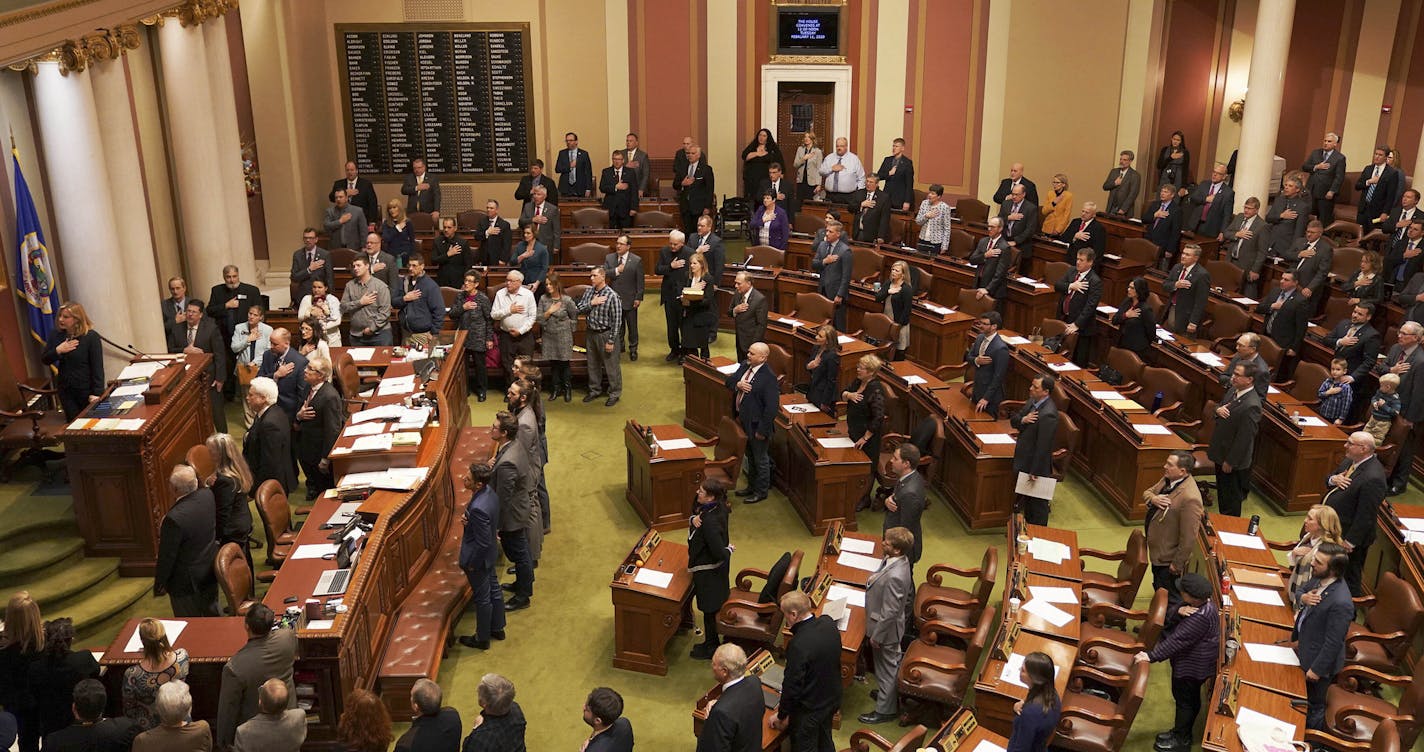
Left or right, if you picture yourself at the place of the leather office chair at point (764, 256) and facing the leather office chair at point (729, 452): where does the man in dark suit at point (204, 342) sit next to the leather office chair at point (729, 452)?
right

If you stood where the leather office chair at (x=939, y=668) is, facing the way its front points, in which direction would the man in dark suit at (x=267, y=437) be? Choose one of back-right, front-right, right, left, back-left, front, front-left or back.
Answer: front

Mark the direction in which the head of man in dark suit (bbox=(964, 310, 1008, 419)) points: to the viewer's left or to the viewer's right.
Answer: to the viewer's left

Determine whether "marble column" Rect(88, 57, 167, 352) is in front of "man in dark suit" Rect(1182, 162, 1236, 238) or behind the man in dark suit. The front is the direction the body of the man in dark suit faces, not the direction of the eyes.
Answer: in front

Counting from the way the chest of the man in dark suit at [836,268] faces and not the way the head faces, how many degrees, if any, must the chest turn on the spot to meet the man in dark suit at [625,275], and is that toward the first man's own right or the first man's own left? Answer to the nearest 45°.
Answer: approximately 45° to the first man's own right

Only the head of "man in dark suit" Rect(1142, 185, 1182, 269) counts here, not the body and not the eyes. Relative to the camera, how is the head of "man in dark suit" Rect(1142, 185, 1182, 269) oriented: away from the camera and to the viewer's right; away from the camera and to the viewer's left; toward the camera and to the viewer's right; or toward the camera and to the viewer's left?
toward the camera and to the viewer's left

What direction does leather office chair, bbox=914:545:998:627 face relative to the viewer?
to the viewer's left

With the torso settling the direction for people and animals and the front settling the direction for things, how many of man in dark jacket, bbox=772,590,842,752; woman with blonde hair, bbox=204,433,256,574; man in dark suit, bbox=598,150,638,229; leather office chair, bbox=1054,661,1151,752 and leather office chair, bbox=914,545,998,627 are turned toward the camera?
1

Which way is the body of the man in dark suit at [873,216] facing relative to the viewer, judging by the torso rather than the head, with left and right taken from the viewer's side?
facing the viewer and to the left of the viewer

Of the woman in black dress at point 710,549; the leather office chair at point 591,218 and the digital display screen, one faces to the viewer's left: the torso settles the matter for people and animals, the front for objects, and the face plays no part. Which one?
the woman in black dress

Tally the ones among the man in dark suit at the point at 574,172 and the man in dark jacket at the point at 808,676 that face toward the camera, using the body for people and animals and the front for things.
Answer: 1

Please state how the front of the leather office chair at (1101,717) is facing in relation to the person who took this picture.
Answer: facing to the left of the viewer

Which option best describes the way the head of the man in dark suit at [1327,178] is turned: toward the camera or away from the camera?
toward the camera

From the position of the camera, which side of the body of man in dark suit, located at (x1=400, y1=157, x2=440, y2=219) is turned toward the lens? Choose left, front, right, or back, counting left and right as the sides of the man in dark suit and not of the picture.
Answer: front

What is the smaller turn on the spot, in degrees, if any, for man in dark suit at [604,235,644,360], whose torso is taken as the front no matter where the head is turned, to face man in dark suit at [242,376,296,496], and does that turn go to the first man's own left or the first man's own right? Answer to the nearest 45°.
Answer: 0° — they already face them

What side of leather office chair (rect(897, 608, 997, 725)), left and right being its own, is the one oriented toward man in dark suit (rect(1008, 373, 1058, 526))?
right

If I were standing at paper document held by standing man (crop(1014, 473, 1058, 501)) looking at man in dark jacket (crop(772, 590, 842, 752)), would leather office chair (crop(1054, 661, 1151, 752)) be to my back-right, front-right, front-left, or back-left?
front-left

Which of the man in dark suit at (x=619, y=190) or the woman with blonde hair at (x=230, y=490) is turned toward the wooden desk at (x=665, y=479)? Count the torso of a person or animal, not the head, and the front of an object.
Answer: the man in dark suit

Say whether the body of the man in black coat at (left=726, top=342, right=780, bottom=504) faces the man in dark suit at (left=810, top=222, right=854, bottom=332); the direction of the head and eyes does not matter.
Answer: no

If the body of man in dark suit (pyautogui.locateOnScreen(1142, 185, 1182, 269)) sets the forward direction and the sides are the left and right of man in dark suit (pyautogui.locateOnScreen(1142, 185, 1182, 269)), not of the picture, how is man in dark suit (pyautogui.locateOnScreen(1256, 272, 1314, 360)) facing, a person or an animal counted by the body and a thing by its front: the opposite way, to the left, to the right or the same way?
the same way

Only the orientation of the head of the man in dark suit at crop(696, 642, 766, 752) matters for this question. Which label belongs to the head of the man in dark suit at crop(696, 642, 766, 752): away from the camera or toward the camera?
away from the camera
